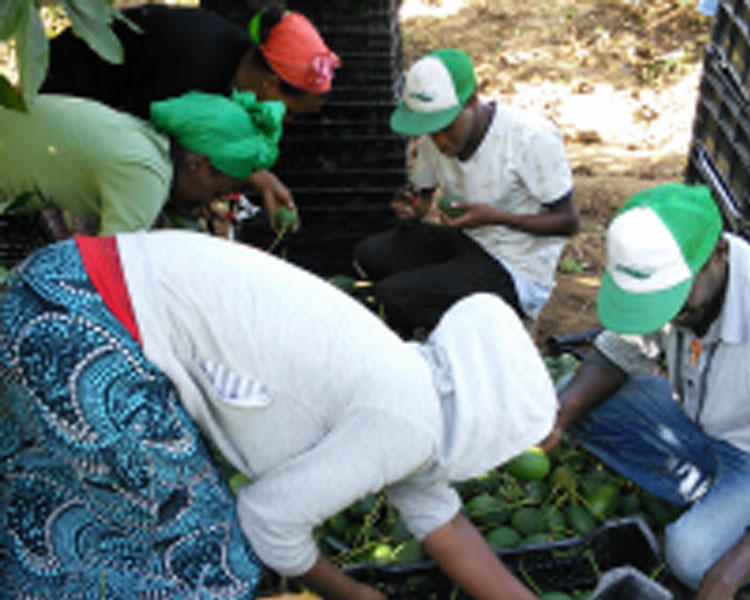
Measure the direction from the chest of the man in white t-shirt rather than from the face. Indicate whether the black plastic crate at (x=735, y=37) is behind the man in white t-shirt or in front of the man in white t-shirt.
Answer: behind

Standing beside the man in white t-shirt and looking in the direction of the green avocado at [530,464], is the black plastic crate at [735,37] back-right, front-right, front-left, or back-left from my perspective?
back-left

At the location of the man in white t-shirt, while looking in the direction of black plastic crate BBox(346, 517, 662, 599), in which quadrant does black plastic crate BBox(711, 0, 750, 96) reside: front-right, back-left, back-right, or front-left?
back-left

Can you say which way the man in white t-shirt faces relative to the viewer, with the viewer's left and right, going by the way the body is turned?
facing the viewer and to the left of the viewer

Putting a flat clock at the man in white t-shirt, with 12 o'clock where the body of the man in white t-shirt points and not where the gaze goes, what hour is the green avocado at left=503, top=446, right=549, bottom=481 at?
The green avocado is roughly at 10 o'clock from the man in white t-shirt.

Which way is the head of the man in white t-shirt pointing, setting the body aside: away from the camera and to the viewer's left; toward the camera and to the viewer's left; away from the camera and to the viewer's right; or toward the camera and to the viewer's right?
toward the camera and to the viewer's left

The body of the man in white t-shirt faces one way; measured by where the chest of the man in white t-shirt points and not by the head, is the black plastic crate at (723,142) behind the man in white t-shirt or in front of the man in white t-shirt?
behind

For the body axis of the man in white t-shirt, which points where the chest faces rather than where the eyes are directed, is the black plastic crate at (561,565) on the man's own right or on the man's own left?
on the man's own left
